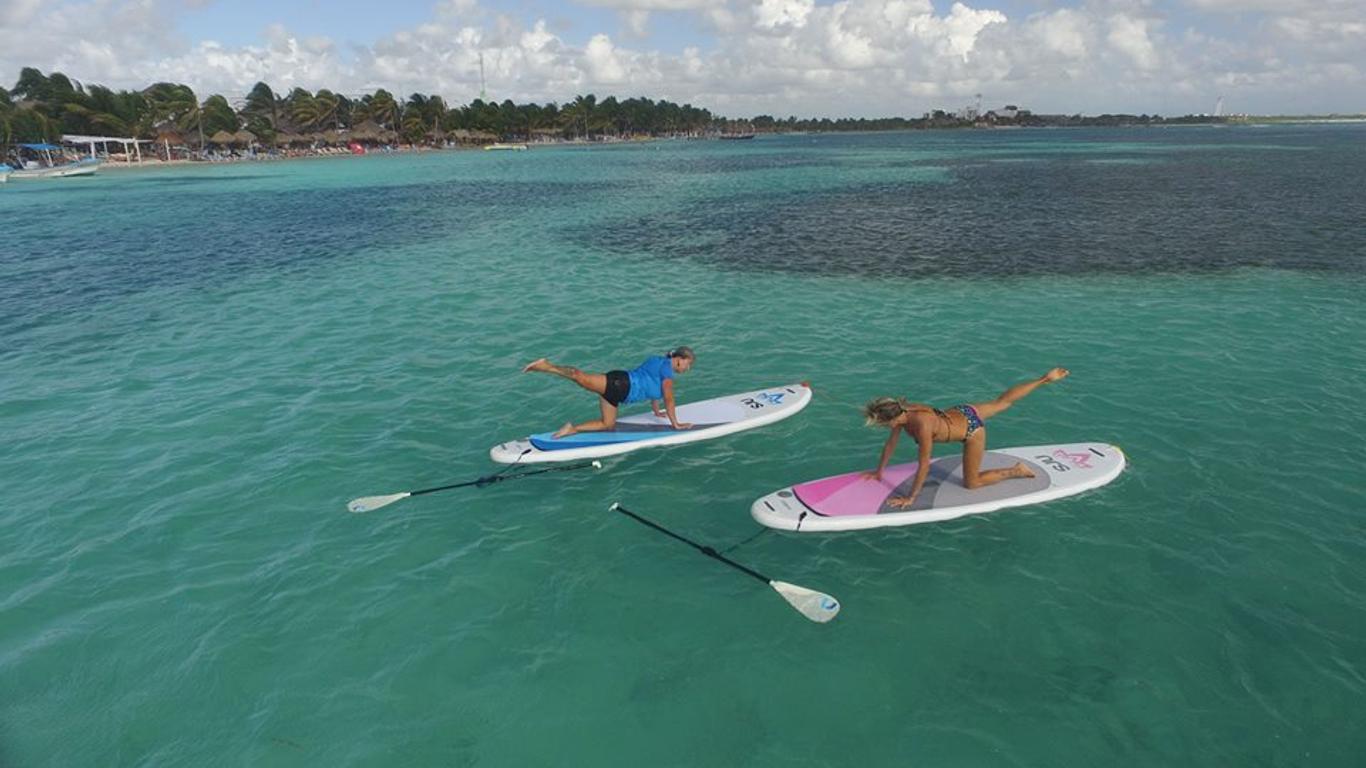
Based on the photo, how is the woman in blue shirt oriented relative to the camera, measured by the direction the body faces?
to the viewer's right

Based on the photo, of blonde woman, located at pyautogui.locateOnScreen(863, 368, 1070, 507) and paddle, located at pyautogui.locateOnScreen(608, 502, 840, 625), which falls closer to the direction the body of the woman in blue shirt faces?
the blonde woman

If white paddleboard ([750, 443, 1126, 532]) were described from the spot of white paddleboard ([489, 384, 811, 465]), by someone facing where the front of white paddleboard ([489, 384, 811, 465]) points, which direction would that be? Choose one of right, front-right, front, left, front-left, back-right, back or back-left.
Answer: right

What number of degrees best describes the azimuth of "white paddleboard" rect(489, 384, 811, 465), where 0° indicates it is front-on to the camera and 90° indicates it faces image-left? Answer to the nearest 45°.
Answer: approximately 225°

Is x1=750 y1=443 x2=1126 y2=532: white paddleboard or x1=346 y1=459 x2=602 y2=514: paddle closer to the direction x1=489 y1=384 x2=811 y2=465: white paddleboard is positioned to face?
the white paddleboard

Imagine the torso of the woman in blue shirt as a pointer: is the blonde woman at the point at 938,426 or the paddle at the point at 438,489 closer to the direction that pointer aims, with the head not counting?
the blonde woman

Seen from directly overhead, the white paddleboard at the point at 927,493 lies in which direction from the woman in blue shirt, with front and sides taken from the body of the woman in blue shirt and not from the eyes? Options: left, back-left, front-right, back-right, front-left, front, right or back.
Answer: front-right

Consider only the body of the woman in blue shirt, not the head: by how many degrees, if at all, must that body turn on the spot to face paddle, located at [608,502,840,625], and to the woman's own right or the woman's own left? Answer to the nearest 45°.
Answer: approximately 90° to the woman's own right
